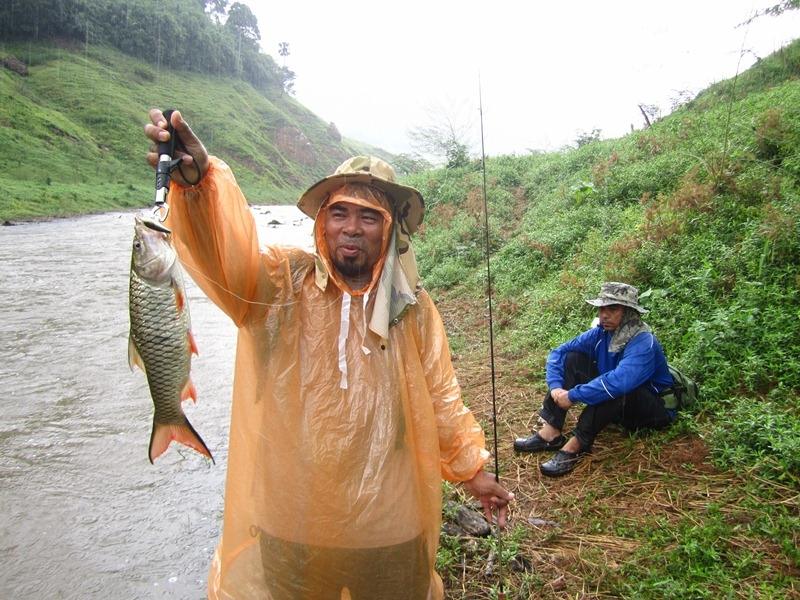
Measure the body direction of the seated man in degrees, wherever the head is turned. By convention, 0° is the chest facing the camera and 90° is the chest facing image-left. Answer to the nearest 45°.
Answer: approximately 45°

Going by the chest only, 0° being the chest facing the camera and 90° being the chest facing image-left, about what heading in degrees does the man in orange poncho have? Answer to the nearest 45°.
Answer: approximately 0°

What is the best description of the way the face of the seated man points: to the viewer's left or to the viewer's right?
to the viewer's left

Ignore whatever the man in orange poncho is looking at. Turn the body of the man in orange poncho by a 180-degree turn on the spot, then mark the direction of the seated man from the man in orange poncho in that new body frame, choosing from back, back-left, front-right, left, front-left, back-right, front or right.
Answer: front-right

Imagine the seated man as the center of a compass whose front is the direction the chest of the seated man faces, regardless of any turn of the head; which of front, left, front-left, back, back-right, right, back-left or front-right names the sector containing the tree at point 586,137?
back-right

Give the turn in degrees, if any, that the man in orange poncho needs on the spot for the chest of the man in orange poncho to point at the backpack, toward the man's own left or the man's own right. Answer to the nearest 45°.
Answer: approximately 135° to the man's own left

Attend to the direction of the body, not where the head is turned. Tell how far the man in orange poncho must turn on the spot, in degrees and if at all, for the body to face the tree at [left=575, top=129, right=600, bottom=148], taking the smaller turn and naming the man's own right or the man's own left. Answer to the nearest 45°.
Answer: approximately 135° to the man's own left
